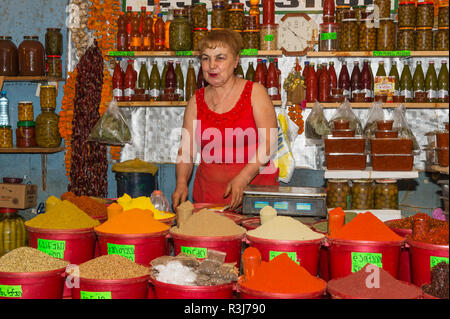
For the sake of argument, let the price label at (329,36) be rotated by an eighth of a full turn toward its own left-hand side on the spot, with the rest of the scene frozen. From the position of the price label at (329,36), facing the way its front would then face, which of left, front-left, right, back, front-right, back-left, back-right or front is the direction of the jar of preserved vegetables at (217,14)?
back-right

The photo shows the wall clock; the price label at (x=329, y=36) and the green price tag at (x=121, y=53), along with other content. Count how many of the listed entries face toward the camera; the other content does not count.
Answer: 3

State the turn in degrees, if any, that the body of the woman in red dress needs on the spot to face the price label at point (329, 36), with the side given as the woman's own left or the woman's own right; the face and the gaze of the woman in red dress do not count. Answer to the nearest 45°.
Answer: approximately 180°

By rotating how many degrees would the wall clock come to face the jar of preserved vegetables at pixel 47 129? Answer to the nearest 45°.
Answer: approximately 90° to its right

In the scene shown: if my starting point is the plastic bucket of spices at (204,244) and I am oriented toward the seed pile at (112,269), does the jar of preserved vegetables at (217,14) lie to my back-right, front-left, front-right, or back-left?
back-right

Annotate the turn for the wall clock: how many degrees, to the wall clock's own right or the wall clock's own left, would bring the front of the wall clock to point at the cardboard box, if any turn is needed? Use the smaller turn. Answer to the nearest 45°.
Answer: approximately 45° to the wall clock's own right

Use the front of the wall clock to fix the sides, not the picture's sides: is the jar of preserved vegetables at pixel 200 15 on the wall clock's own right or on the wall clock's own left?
on the wall clock's own right

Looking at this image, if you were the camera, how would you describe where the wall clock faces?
facing the viewer

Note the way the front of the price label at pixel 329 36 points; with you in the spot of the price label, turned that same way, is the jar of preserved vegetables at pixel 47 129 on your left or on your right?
on your right

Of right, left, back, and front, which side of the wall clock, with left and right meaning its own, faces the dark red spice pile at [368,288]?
front

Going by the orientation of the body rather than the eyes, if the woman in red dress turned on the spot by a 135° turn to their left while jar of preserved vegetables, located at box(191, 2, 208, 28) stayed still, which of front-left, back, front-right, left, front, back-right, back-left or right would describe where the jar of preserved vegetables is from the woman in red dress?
left

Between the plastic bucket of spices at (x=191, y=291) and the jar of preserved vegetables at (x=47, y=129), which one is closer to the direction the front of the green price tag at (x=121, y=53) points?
the plastic bucket of spices

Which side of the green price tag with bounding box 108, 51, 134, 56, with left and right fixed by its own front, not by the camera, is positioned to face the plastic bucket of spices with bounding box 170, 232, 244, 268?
front
